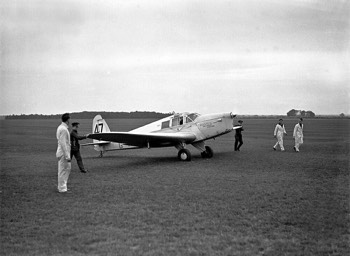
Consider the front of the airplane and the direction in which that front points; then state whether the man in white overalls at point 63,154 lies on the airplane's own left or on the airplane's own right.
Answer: on the airplane's own right
